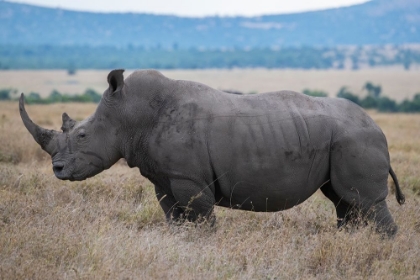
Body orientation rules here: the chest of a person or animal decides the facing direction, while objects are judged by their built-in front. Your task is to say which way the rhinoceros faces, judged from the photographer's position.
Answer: facing to the left of the viewer

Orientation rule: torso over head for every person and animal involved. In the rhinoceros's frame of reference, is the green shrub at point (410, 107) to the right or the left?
on its right

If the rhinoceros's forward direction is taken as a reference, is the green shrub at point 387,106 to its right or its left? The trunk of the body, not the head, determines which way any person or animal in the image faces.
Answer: on its right

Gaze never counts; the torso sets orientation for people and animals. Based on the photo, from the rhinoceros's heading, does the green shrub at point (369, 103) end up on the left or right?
on its right
